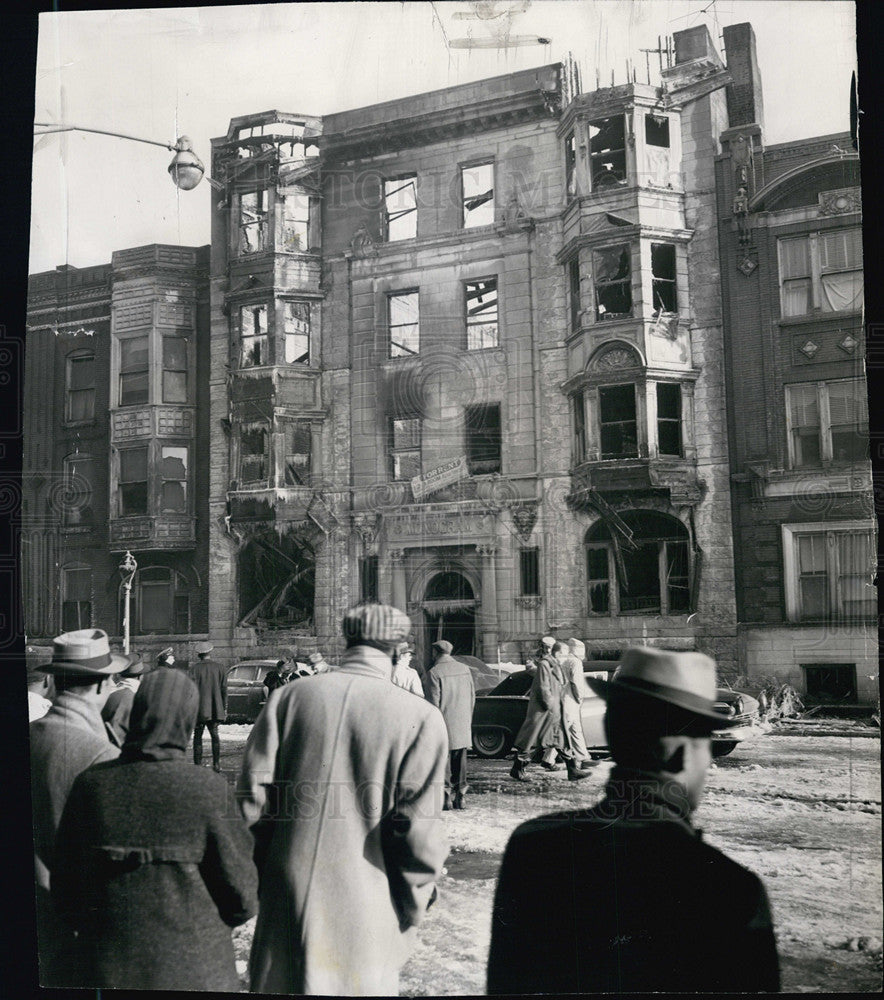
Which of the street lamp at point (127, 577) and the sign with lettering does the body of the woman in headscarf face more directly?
the street lamp

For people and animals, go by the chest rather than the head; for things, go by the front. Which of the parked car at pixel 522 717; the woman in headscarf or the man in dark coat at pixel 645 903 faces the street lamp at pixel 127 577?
the woman in headscarf

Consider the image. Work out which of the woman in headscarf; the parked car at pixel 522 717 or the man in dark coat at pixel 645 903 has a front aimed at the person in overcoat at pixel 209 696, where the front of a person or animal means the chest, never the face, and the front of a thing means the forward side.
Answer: the woman in headscarf

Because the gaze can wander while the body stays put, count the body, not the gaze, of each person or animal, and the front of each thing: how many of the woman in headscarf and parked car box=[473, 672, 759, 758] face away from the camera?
1

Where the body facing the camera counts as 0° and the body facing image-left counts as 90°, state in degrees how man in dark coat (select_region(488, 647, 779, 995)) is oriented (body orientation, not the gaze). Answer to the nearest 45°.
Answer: approximately 225°

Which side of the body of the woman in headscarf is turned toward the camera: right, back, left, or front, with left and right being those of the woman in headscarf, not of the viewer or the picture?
back

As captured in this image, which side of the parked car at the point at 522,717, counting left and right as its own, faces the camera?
right

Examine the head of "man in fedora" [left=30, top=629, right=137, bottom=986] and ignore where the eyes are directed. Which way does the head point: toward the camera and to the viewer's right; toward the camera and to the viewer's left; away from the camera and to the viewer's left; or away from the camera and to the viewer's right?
away from the camera and to the viewer's right

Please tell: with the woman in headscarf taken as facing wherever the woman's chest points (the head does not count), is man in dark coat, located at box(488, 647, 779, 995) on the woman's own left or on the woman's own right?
on the woman's own right

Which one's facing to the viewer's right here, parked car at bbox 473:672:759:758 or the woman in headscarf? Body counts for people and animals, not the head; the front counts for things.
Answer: the parked car

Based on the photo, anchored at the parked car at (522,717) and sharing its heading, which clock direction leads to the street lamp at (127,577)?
The street lamp is roughly at 6 o'clock from the parked car.

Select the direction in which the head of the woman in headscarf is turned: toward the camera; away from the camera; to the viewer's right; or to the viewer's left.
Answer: away from the camera

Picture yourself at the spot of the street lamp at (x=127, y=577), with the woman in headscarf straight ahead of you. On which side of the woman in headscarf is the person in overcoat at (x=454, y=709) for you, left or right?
left

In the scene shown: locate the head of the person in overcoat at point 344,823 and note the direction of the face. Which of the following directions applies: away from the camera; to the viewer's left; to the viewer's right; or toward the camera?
away from the camera
